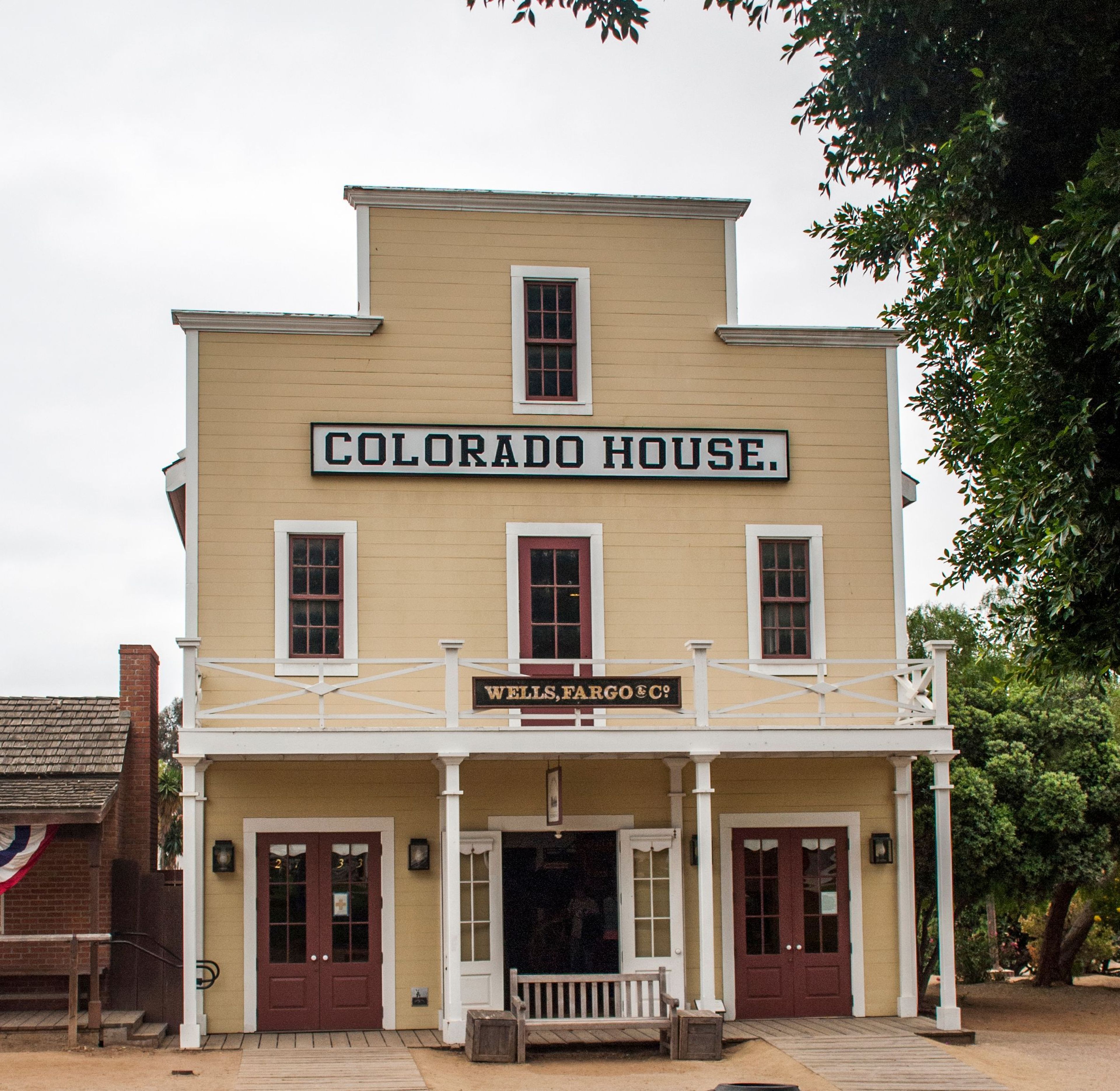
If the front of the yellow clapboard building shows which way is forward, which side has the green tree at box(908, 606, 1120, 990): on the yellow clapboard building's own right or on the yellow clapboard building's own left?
on the yellow clapboard building's own left

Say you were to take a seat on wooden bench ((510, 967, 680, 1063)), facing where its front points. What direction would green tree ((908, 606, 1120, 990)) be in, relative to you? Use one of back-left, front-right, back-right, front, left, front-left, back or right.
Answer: back-left

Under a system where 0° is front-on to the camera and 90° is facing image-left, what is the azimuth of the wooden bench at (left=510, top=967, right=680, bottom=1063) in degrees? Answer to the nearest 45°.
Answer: approximately 0°

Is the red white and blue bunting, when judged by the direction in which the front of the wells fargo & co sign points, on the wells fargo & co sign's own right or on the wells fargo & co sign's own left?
on the wells fargo & co sign's own right

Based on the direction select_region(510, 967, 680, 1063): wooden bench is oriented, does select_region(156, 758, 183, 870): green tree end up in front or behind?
behind
